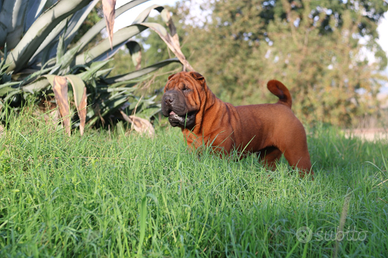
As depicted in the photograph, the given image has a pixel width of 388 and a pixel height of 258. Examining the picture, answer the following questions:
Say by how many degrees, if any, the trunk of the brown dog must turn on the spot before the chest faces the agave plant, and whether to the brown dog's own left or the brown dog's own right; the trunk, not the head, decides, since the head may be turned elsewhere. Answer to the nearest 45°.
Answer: approximately 45° to the brown dog's own right

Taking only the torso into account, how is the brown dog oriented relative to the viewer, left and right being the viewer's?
facing to the left of the viewer

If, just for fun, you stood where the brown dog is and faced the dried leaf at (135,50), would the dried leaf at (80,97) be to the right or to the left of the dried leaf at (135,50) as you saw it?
left

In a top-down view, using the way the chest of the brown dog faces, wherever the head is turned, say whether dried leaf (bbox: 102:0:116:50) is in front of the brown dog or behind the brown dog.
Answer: in front

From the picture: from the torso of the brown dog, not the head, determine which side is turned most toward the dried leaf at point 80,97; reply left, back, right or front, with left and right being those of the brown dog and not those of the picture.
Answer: front

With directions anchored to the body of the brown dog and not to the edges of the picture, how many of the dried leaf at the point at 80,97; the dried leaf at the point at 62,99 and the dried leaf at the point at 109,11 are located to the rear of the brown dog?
0

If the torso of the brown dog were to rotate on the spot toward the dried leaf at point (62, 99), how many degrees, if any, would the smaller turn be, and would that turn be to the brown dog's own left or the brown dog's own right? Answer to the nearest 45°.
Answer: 0° — it already faces it

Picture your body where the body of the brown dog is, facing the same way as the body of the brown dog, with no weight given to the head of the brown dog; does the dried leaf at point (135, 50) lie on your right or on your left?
on your right
